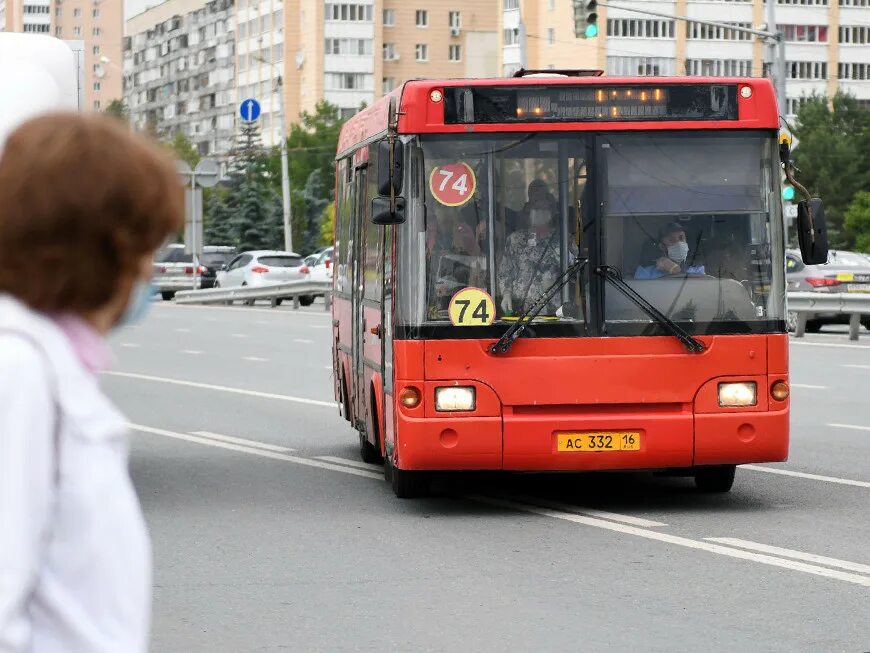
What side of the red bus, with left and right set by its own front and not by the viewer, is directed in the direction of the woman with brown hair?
front

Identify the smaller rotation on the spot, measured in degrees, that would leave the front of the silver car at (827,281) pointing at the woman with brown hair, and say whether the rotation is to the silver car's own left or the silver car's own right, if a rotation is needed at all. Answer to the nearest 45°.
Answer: approximately 135° to the silver car's own left

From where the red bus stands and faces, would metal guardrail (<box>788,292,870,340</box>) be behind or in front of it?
behind

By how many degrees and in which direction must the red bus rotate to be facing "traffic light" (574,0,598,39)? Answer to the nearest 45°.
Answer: approximately 180°

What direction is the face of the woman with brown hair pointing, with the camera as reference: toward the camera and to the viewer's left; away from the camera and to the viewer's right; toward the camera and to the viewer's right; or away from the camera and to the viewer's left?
away from the camera and to the viewer's right

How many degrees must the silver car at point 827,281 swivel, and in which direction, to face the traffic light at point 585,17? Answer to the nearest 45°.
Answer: approximately 90° to its left

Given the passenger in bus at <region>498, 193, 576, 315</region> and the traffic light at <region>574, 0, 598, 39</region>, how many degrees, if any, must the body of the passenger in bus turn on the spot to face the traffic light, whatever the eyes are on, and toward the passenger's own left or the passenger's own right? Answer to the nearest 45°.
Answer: approximately 180°

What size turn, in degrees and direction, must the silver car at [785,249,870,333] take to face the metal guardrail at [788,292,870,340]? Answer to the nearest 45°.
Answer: approximately 135° to its left

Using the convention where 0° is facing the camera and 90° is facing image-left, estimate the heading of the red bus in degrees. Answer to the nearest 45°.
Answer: approximately 0°
